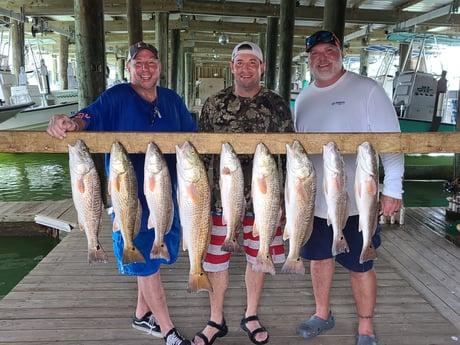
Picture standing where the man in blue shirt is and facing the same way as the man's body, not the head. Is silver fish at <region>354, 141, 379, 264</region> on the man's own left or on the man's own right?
on the man's own left

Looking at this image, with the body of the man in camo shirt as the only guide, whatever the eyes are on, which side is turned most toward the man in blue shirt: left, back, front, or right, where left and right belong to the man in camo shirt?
right

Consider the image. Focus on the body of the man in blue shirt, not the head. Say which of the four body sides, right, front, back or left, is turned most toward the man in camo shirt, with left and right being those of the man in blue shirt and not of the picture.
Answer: left

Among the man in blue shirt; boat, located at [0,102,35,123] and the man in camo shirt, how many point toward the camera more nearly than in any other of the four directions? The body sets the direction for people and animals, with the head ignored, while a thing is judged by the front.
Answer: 2
